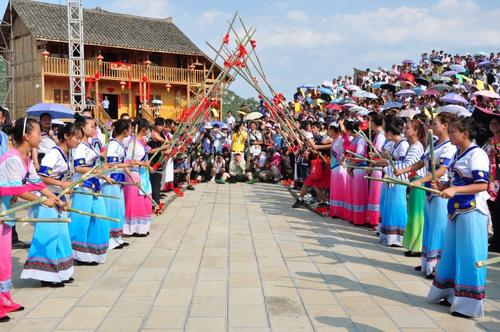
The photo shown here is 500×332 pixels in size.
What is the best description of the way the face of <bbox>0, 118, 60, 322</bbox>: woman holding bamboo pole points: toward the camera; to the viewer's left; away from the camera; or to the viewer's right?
to the viewer's right

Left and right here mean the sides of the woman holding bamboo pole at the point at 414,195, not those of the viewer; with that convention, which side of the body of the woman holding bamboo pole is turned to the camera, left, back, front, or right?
left

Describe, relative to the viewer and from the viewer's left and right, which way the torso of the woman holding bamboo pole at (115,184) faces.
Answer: facing to the right of the viewer

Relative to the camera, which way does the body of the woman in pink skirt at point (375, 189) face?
to the viewer's left

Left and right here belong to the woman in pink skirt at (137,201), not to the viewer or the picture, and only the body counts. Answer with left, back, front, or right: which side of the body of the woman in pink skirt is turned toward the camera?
right

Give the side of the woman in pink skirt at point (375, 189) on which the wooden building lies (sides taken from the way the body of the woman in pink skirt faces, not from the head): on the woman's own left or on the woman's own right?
on the woman's own right

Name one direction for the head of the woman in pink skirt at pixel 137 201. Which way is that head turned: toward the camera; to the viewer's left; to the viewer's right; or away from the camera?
to the viewer's right

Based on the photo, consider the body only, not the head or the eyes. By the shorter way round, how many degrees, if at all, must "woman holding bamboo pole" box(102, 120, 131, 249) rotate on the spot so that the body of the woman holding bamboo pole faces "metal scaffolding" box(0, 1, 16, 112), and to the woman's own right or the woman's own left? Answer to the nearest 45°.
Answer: approximately 90° to the woman's own left

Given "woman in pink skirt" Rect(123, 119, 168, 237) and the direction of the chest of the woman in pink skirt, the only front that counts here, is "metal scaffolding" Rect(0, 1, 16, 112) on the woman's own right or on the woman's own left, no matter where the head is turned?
on the woman's own left

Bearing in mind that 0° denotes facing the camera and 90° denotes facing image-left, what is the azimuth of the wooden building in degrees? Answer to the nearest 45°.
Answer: approximately 315°

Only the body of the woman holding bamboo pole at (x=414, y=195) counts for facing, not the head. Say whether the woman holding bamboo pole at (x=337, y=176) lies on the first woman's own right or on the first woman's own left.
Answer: on the first woman's own right

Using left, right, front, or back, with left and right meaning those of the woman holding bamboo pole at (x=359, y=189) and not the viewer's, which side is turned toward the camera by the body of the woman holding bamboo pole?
left

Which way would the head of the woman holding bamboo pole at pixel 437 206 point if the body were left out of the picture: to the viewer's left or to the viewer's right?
to the viewer's left

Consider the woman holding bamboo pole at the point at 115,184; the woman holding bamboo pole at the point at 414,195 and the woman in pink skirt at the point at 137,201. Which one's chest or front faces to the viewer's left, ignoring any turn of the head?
the woman holding bamboo pole at the point at 414,195

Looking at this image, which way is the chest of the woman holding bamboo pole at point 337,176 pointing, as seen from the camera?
to the viewer's left
